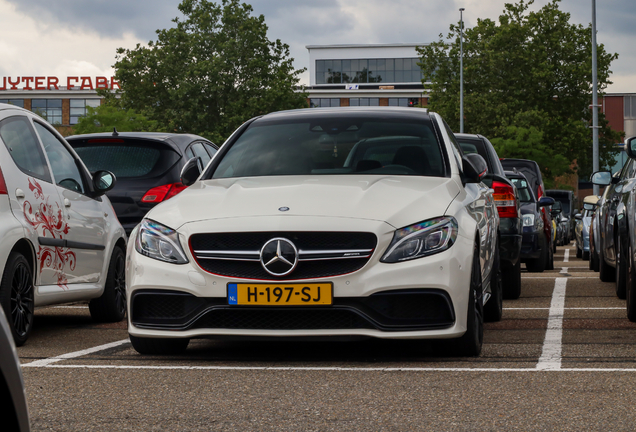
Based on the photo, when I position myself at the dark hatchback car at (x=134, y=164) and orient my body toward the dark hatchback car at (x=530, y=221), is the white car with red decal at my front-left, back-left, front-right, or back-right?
back-right

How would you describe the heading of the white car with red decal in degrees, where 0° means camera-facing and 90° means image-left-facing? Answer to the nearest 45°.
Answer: approximately 225°

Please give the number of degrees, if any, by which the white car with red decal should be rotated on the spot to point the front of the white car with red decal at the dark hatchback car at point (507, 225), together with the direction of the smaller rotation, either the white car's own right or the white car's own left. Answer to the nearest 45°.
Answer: approximately 45° to the white car's own right

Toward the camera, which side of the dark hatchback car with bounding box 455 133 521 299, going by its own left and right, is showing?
back

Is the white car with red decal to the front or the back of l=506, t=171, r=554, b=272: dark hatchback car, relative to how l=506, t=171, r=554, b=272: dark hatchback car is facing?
to the front

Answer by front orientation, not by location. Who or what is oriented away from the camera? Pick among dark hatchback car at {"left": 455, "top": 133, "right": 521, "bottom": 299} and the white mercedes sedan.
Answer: the dark hatchback car

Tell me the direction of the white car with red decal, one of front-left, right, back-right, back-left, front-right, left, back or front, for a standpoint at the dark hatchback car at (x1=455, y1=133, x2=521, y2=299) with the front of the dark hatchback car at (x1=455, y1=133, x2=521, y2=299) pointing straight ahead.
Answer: back-left

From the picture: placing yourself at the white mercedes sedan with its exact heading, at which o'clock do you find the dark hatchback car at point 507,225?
The dark hatchback car is roughly at 7 o'clock from the white mercedes sedan.

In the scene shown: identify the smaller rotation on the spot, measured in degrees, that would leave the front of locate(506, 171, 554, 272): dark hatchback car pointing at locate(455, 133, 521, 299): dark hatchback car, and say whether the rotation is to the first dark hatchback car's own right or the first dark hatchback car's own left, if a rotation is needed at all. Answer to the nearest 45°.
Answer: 0° — it already faces it

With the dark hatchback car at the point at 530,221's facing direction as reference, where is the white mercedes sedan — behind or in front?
in front

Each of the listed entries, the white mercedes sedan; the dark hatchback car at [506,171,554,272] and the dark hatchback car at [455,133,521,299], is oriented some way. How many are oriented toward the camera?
2

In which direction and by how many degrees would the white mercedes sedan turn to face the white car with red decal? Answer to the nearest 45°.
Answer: approximately 135° to its right

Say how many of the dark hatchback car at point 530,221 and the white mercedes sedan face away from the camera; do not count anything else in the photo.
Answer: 0

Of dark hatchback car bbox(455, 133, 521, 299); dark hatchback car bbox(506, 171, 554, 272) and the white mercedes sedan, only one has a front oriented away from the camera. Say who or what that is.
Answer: dark hatchback car bbox(455, 133, 521, 299)

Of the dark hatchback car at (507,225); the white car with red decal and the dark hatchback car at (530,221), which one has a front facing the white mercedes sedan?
the dark hatchback car at (530,221)

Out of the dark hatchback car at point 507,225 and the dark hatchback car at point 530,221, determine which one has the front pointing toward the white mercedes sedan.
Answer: the dark hatchback car at point 530,221
